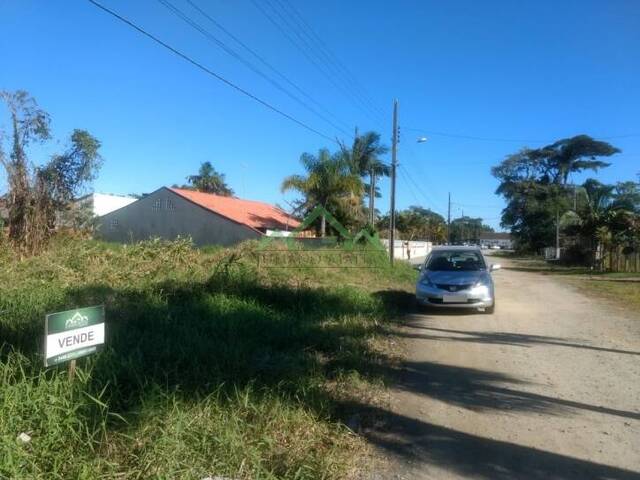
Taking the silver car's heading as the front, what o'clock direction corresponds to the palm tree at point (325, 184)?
The palm tree is roughly at 5 o'clock from the silver car.

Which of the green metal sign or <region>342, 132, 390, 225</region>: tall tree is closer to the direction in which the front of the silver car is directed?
the green metal sign

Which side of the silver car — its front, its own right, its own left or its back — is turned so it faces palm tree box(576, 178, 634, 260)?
back

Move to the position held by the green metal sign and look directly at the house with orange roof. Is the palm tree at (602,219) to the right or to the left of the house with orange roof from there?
right

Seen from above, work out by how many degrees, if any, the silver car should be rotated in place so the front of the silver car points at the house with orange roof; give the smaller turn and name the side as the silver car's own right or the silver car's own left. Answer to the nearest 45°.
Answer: approximately 135° to the silver car's own right

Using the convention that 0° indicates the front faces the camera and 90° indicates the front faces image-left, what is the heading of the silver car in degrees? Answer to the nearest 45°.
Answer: approximately 0°

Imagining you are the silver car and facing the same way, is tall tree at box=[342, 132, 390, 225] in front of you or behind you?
behind

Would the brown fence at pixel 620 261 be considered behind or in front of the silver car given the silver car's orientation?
behind
